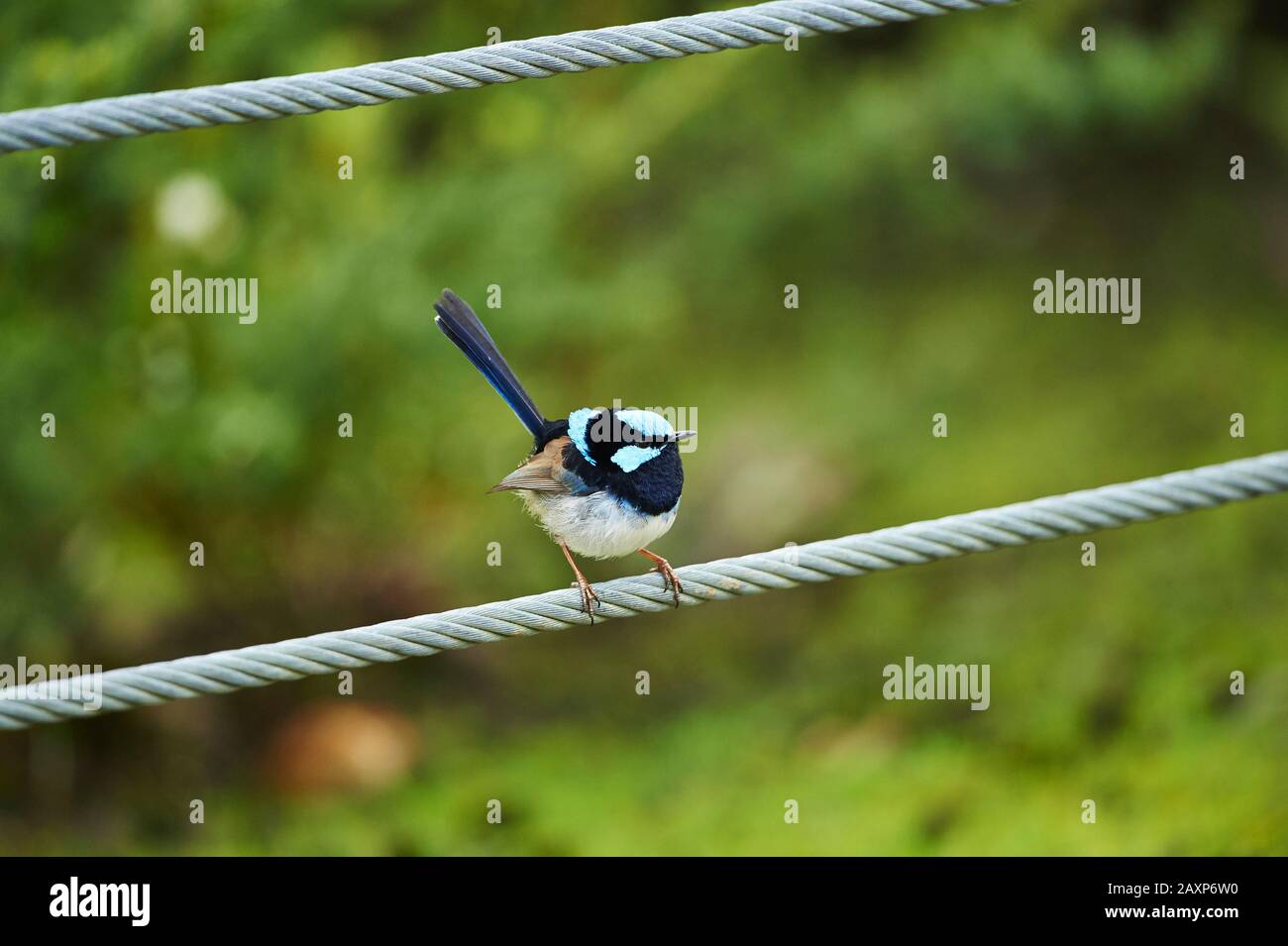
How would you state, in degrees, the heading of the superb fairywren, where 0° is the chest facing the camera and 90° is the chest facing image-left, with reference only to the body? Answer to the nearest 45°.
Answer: approximately 315°
